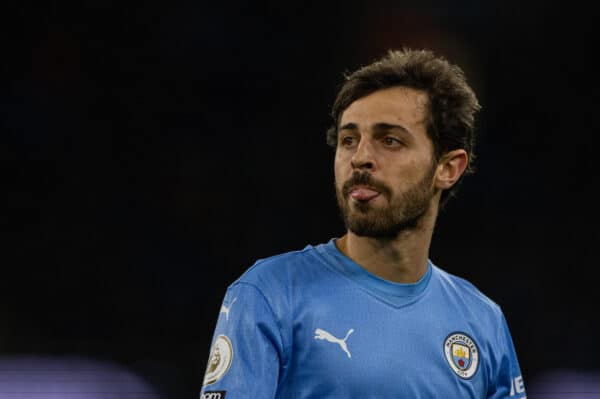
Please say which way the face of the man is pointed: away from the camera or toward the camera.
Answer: toward the camera

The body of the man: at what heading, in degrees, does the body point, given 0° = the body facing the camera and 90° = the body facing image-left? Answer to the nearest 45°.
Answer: approximately 0°
